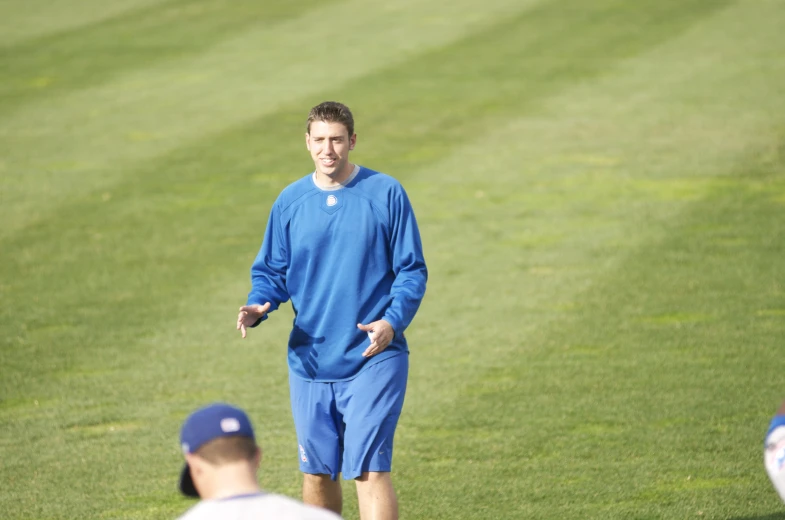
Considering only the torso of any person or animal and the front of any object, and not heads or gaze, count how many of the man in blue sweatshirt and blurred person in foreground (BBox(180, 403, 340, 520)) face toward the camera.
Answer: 1

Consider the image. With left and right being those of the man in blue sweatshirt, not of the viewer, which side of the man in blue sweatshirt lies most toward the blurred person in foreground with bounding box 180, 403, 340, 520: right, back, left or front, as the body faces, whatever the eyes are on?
front

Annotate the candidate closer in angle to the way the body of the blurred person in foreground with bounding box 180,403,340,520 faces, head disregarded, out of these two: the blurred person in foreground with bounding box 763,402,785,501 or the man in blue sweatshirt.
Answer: the man in blue sweatshirt

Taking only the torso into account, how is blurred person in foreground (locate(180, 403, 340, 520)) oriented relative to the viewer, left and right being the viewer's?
facing away from the viewer and to the left of the viewer

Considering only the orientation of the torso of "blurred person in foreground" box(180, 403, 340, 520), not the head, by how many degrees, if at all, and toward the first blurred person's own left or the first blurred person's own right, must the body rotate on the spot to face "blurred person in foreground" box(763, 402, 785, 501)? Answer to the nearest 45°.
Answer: approximately 135° to the first blurred person's own right

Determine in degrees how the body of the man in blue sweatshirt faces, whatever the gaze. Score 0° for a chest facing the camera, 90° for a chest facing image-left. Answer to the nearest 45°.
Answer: approximately 0°

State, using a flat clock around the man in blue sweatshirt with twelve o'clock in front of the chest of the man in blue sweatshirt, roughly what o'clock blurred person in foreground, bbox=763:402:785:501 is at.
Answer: The blurred person in foreground is roughly at 11 o'clock from the man in blue sweatshirt.
